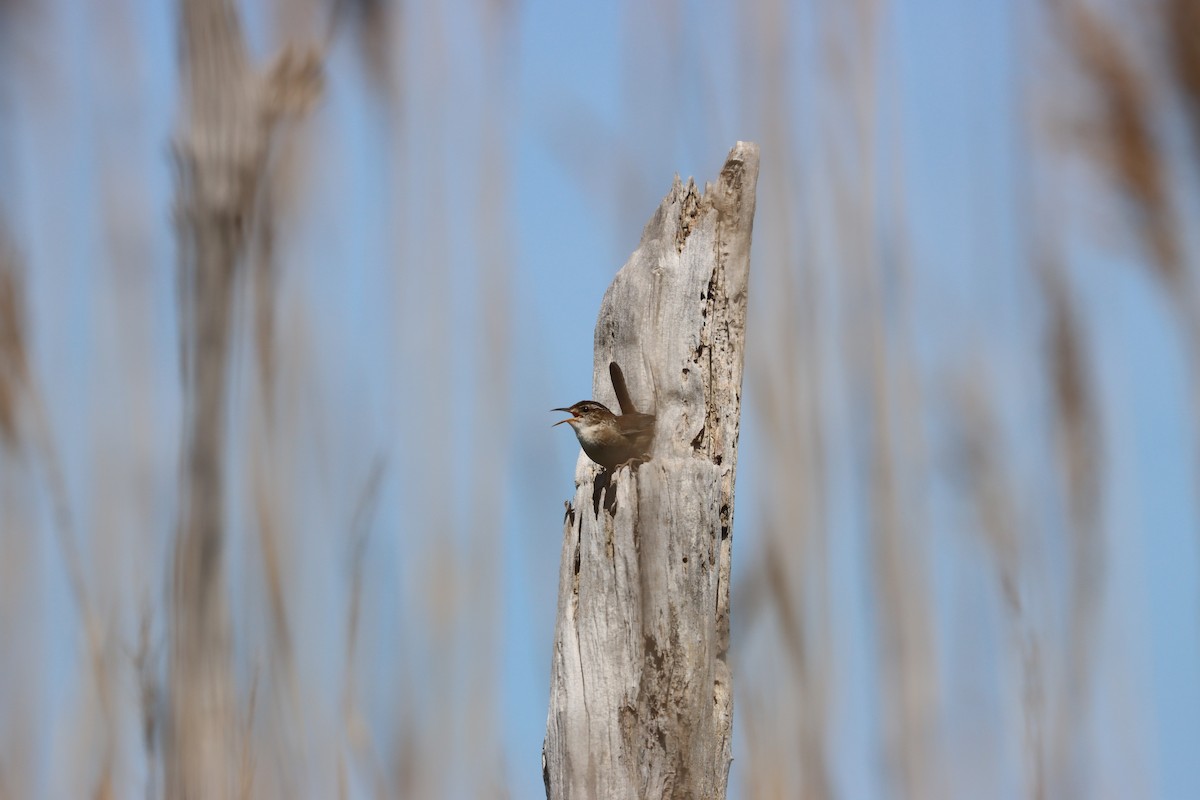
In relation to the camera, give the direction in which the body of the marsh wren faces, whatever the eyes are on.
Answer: to the viewer's left
